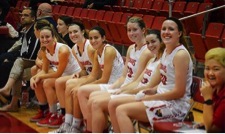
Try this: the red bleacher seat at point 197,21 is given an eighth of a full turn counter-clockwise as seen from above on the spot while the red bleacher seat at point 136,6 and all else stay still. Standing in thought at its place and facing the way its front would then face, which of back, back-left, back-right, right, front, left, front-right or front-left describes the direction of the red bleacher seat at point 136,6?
back-right

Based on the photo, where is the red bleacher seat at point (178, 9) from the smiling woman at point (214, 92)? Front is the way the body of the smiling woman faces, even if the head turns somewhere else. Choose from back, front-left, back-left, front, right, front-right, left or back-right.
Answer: back-right

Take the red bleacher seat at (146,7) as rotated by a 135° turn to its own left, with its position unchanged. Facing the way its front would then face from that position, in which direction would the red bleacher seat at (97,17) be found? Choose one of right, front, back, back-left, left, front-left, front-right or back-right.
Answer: back

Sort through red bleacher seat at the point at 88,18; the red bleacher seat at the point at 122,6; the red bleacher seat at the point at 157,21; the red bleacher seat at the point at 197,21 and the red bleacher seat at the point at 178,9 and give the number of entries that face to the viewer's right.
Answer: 0

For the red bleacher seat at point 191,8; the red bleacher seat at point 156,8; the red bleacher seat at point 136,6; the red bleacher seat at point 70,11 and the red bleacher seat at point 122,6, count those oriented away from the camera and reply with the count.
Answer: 0

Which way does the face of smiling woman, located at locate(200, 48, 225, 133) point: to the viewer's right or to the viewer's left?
to the viewer's left

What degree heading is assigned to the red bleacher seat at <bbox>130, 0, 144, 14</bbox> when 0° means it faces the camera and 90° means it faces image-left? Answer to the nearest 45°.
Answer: approximately 45°

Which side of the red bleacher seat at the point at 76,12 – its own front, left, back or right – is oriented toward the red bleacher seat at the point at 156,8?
left
